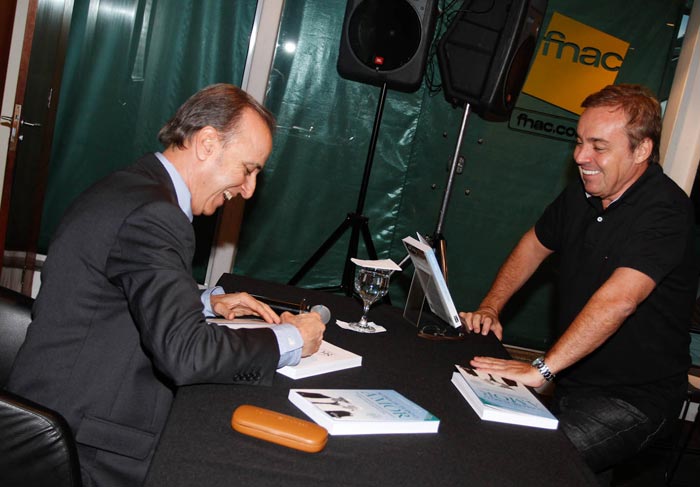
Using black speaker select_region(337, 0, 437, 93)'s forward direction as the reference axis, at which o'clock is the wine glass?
The wine glass is roughly at 12 o'clock from the black speaker.

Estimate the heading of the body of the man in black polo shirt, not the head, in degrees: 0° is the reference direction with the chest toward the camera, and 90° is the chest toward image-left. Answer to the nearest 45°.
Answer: approximately 45°

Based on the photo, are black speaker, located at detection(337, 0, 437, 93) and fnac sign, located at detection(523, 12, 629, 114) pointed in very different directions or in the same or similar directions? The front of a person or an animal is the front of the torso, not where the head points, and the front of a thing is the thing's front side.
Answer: same or similar directions

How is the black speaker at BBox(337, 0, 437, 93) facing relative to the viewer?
toward the camera

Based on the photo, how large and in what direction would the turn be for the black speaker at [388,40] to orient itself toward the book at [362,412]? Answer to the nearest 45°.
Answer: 0° — it already faces it

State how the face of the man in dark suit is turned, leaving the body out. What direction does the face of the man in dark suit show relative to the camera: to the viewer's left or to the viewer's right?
to the viewer's right

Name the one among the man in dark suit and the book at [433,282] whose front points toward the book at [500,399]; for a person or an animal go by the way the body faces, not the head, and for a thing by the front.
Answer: the man in dark suit

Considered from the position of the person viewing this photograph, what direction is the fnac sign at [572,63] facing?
facing the viewer

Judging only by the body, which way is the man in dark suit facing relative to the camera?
to the viewer's right

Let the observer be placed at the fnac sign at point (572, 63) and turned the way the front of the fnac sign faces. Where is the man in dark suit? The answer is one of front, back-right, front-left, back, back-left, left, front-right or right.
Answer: front

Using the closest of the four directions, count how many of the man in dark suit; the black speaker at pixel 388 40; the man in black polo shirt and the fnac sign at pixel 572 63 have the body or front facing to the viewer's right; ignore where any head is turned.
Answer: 1

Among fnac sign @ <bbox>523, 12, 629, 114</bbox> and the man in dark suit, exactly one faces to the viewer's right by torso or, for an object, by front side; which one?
the man in dark suit

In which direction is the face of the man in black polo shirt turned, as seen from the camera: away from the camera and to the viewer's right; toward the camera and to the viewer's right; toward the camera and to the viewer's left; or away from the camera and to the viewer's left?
toward the camera and to the viewer's left
